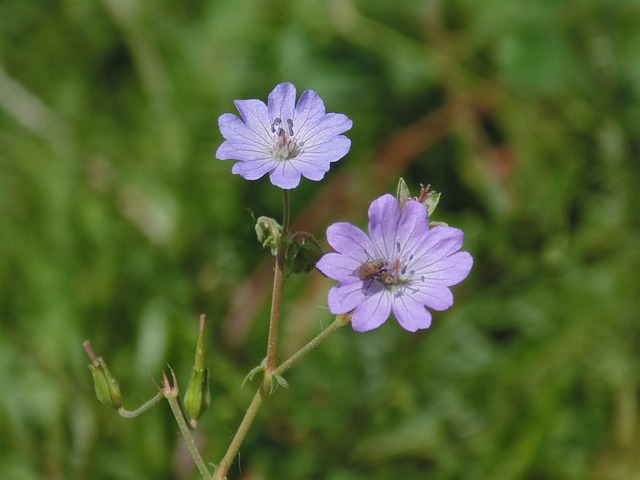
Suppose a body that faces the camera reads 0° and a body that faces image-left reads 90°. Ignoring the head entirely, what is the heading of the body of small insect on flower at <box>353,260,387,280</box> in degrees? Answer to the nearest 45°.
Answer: approximately 270°
